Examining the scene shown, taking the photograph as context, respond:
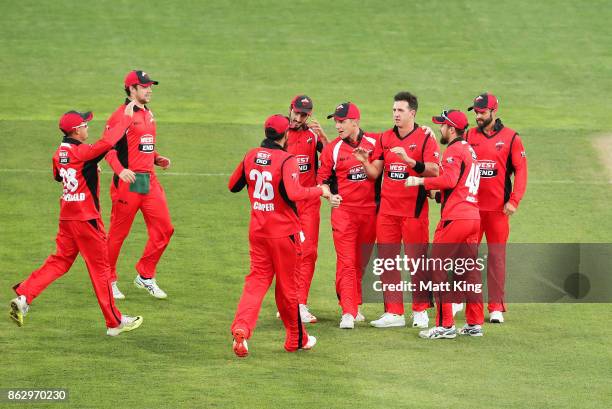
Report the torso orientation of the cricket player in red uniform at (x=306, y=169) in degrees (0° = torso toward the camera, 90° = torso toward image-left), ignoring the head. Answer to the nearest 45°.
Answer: approximately 0°

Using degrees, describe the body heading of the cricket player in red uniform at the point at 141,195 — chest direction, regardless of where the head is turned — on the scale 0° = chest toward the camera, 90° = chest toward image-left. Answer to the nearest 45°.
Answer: approximately 315°

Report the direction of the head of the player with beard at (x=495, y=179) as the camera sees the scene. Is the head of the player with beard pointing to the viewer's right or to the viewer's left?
to the viewer's left

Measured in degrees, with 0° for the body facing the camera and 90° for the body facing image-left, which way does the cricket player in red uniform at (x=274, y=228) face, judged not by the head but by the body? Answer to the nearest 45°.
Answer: approximately 225°

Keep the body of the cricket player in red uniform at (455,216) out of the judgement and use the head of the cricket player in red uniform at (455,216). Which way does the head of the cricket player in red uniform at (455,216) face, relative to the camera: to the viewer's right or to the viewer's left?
to the viewer's left

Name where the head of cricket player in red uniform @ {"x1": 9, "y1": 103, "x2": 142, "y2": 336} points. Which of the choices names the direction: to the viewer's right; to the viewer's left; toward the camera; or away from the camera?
to the viewer's right

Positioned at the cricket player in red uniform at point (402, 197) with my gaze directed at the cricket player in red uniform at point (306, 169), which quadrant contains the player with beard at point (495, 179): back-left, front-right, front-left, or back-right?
back-right
